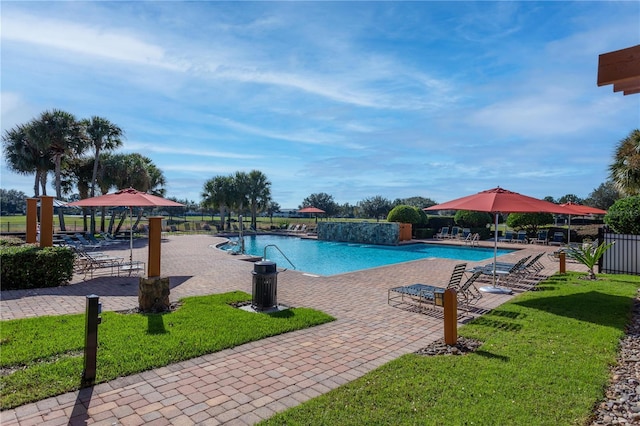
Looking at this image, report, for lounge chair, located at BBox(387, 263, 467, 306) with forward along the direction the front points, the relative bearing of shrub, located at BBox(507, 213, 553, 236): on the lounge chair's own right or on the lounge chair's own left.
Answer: on the lounge chair's own right

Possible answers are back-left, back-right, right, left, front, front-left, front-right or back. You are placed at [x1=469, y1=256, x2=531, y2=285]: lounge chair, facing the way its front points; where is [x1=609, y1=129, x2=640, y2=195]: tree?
back-right

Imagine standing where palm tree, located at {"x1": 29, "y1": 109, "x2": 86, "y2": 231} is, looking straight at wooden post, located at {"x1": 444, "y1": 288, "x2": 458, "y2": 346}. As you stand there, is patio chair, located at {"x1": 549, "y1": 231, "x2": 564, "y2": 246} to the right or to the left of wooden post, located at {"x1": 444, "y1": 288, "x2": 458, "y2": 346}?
left

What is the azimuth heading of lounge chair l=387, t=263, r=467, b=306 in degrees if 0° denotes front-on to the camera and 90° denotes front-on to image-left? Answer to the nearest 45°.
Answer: approximately 90°

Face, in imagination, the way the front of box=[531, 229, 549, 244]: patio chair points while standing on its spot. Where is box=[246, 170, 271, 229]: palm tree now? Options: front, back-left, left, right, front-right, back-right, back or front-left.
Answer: front-right

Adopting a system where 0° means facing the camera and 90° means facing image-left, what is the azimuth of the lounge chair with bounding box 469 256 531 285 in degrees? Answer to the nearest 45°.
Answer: approximately 90°

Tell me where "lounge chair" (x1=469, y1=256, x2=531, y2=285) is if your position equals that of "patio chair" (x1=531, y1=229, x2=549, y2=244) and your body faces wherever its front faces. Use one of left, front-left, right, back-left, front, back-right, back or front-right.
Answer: front-left

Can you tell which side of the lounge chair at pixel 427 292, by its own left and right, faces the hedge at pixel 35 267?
front

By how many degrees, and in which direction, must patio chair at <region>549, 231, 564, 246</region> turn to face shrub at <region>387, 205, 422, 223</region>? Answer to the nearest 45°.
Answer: approximately 45° to its right

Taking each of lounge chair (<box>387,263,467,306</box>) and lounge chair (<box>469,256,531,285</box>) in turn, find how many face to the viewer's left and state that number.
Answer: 2

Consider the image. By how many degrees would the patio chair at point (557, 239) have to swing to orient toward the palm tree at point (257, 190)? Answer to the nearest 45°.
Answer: approximately 45° to its right

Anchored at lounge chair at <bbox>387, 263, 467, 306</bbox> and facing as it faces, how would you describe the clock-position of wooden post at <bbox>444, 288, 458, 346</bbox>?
The wooden post is roughly at 9 o'clock from the lounge chair.

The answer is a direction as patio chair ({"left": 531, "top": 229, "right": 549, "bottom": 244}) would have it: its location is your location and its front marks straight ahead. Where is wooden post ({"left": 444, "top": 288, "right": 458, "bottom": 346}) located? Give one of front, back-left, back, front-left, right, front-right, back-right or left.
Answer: front-left
